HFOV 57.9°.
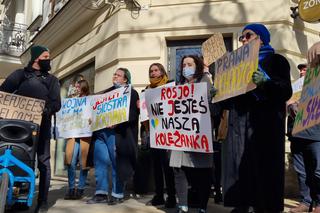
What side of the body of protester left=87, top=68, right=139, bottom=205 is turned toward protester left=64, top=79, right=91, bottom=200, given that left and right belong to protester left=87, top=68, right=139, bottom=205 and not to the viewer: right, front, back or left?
right

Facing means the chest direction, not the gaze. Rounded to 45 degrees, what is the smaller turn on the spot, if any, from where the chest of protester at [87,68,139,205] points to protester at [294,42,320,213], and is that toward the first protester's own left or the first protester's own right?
approximately 90° to the first protester's own left

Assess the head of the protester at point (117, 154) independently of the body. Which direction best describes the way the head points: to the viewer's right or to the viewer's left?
to the viewer's left

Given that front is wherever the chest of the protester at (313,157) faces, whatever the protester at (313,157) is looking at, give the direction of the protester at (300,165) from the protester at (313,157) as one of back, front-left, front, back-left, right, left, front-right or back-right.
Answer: back-right

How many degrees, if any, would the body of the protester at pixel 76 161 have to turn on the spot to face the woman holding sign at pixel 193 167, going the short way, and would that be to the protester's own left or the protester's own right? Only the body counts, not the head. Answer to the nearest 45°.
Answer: approximately 90° to the protester's own left

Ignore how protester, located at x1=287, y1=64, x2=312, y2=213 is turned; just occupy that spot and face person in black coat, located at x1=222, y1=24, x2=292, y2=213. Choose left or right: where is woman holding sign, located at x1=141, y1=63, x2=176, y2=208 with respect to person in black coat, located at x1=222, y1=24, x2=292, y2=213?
right

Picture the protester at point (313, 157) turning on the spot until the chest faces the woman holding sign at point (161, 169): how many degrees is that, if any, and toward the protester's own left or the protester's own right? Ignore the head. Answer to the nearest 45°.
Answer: approximately 45° to the protester's own right

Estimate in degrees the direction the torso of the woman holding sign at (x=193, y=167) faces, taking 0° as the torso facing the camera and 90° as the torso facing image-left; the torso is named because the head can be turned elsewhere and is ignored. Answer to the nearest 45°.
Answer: approximately 45°

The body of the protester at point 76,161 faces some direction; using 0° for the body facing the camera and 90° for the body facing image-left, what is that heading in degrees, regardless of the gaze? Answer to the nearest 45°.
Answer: approximately 45°
